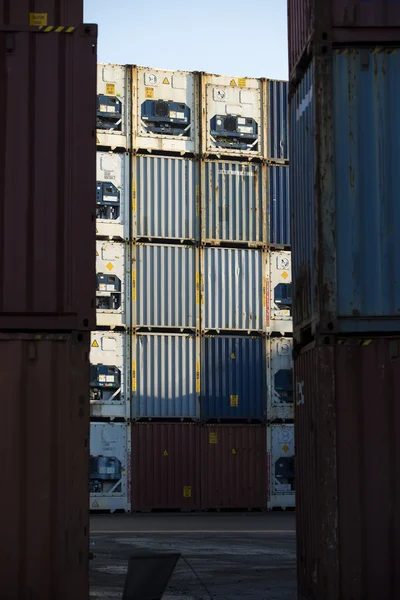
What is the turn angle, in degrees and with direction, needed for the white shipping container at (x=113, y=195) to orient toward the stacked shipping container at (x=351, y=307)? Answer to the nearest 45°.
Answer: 0° — it already faces it

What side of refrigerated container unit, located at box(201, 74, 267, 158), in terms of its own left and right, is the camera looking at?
front

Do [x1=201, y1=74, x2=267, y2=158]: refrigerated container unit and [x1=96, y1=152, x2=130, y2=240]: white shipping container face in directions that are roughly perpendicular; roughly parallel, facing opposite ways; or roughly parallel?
roughly parallel

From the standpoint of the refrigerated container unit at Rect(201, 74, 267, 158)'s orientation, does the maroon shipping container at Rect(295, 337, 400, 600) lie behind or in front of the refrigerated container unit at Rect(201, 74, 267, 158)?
in front

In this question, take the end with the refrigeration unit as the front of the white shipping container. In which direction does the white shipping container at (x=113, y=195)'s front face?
toward the camera

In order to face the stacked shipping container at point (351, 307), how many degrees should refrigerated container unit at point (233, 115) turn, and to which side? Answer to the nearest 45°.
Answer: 0° — it already faces it

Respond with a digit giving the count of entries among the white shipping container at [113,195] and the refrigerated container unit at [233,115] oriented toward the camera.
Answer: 2

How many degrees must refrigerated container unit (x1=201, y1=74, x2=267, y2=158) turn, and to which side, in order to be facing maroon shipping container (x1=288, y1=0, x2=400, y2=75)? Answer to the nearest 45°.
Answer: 0° — it already faces it

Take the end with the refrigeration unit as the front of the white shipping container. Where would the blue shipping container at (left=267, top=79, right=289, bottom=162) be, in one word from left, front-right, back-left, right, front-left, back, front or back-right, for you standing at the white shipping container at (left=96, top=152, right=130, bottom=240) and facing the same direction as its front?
left
